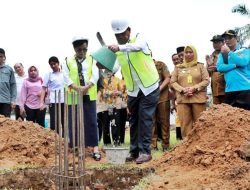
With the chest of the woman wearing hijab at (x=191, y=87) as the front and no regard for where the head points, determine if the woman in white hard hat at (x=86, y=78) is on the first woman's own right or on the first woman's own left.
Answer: on the first woman's own right

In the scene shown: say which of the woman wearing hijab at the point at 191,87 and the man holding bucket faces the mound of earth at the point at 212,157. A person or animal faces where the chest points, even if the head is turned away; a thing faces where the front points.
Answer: the woman wearing hijab

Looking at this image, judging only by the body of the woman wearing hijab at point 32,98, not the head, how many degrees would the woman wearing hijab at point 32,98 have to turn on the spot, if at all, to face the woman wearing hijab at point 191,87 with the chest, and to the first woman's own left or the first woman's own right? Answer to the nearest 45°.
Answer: approximately 45° to the first woman's own left

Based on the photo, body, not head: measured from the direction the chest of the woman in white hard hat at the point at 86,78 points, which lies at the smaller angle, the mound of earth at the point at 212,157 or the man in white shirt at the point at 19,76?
the mound of earth

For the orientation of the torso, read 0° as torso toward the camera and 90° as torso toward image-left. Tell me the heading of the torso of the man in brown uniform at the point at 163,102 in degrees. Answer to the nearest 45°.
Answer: approximately 45°

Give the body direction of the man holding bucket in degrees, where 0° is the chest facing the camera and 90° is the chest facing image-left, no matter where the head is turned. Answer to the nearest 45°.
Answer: approximately 45°

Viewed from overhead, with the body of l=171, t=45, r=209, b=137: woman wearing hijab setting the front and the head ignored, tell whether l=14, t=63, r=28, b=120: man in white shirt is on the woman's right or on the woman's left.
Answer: on the woman's right

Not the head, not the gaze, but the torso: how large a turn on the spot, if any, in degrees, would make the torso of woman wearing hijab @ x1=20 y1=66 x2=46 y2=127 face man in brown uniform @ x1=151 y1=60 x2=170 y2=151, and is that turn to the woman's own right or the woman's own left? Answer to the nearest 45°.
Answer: approximately 45° to the woman's own left

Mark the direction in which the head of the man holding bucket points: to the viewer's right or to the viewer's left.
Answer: to the viewer's left
